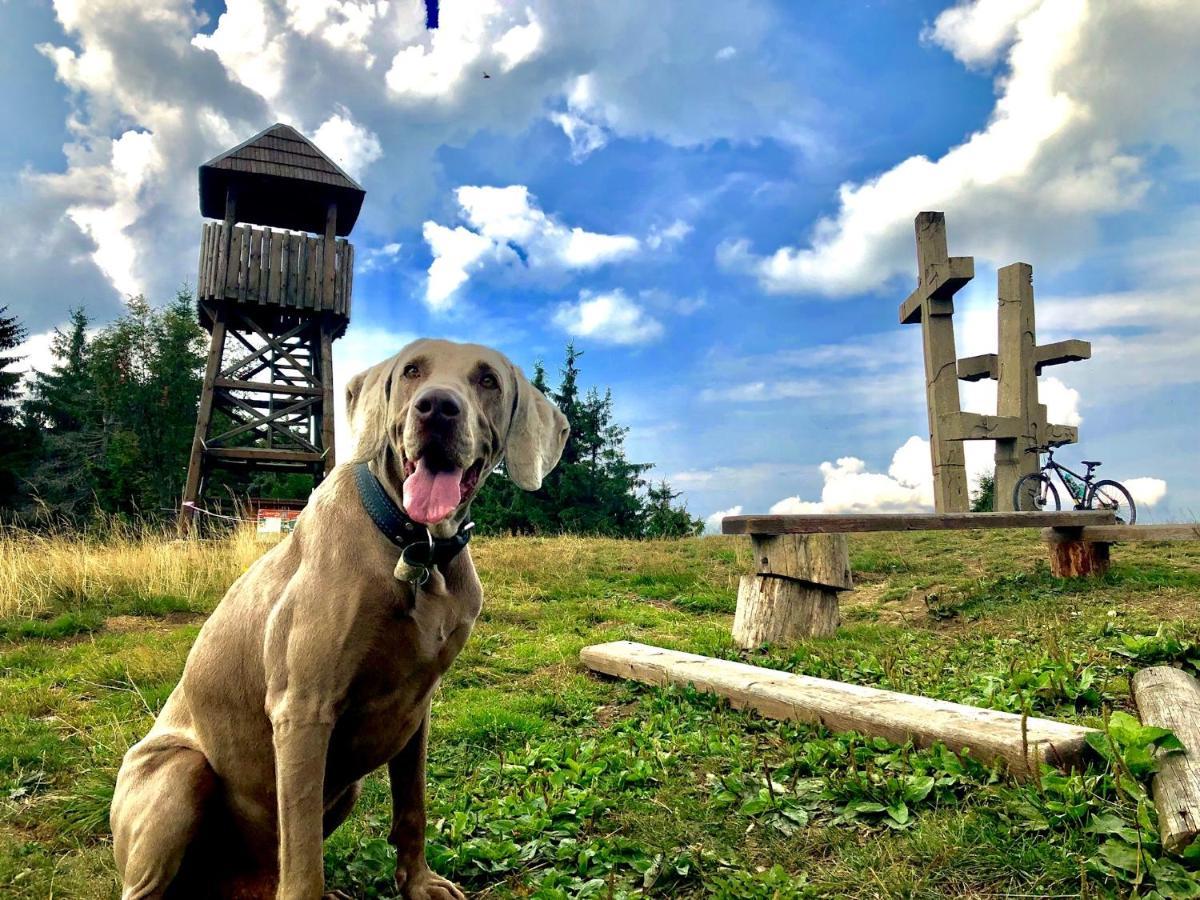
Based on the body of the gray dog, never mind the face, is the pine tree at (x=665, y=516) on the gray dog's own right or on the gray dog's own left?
on the gray dog's own left

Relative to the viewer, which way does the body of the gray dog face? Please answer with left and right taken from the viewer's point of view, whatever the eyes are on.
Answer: facing the viewer and to the right of the viewer

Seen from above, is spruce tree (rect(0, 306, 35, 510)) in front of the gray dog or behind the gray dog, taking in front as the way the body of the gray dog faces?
behind

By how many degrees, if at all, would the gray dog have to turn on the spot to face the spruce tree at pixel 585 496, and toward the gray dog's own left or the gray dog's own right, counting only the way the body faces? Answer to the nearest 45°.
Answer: approximately 135° to the gray dog's own left

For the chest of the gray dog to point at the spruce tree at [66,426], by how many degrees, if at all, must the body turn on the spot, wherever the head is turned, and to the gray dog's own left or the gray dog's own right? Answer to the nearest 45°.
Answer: approximately 135° to the gray dog's own left

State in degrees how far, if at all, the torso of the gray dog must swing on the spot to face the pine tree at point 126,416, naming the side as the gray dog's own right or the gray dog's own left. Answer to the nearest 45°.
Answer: approximately 135° to the gray dog's own left

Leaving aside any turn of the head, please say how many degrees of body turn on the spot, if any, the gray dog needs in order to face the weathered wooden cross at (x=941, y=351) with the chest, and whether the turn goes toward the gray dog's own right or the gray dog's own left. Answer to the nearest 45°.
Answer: approximately 90° to the gray dog's own left

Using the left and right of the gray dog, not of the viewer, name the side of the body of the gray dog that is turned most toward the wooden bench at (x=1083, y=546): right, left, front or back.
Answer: left

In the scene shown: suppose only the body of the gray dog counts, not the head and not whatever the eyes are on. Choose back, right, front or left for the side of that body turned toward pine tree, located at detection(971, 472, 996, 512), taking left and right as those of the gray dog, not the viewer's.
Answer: left

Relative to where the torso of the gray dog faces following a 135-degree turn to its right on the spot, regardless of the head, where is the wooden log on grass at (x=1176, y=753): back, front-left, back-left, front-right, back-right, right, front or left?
back
